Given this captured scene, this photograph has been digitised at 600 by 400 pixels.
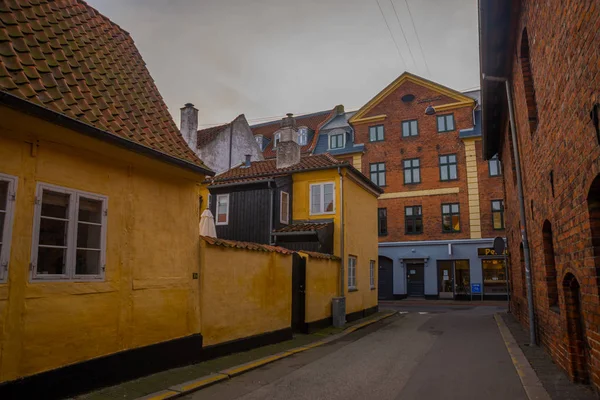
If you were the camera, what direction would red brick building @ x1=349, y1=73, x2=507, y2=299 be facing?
facing the viewer

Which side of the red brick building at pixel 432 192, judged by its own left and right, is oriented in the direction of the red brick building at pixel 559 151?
front

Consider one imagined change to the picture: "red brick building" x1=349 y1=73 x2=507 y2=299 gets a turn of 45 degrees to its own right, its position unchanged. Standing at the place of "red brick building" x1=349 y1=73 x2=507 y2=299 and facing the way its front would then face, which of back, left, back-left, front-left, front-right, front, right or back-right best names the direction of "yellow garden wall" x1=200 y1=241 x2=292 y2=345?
front-left
